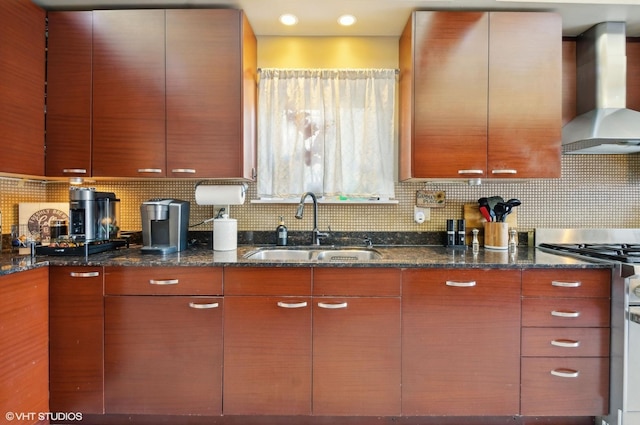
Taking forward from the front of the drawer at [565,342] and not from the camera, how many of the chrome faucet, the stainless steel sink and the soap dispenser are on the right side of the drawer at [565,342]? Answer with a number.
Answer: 3

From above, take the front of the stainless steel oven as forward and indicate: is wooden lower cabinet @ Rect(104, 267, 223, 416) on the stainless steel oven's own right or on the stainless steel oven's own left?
on the stainless steel oven's own right

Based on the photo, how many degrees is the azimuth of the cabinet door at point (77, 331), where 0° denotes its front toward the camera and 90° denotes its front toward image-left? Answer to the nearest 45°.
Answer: approximately 0°

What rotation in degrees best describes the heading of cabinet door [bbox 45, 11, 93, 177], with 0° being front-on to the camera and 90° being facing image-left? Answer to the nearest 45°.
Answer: approximately 0°

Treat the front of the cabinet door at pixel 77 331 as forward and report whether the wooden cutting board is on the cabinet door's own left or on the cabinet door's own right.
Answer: on the cabinet door's own left

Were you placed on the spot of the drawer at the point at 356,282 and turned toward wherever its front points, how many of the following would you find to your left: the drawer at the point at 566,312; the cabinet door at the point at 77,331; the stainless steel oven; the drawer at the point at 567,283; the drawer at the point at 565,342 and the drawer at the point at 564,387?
5
